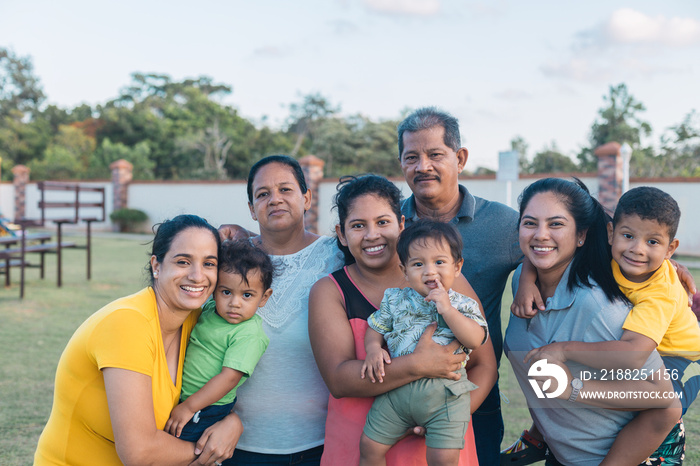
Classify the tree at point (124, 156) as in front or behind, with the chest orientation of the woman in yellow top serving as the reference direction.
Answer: behind

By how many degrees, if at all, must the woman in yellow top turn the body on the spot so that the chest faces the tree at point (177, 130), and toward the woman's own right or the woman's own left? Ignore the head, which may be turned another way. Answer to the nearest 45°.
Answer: approximately 135° to the woman's own left

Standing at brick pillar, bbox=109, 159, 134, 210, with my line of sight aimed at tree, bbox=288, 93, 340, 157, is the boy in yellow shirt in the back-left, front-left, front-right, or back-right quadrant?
back-right

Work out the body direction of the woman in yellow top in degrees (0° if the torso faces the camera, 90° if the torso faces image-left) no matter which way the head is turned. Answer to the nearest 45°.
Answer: approximately 315°

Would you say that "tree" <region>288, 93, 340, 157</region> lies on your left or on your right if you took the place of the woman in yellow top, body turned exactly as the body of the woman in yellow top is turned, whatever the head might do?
on your left

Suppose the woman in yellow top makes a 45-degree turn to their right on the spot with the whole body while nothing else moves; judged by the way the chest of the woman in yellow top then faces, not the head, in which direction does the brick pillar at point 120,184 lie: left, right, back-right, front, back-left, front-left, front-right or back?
back
